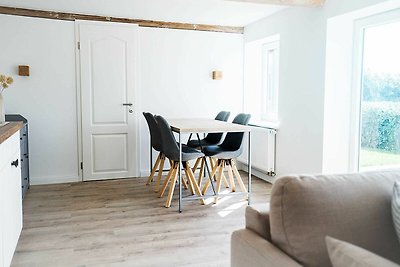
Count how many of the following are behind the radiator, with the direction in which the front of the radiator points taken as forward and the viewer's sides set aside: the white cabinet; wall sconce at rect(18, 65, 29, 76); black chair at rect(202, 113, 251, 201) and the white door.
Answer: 0

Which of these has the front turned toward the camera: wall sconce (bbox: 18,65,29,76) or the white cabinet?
the wall sconce

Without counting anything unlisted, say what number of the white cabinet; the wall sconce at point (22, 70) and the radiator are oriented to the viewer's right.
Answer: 1

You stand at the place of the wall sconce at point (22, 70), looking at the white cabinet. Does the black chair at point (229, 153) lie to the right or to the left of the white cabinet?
left

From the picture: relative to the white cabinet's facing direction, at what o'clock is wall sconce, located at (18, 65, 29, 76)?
The wall sconce is roughly at 9 o'clock from the white cabinet.

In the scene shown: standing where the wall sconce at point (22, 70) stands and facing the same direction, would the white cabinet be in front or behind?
in front

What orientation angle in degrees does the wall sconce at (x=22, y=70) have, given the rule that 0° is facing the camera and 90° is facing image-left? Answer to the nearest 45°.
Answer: approximately 0°

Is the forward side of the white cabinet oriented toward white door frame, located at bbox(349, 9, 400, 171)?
yes

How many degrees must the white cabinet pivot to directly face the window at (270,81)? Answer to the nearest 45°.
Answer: approximately 45° to its left

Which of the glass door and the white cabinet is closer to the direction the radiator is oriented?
the white cabinet

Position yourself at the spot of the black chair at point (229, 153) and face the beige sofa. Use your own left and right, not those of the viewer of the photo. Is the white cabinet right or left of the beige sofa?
right

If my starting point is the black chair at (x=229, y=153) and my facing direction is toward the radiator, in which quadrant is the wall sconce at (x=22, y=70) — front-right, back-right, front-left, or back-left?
back-left

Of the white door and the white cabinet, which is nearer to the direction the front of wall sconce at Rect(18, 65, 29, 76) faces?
the white cabinet

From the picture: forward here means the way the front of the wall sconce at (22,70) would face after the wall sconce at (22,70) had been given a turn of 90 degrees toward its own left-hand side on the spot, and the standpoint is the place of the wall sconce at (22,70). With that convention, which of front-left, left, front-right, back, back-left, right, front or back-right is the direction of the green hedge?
front-right

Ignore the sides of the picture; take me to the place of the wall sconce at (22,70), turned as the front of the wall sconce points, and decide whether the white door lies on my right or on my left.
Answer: on my left

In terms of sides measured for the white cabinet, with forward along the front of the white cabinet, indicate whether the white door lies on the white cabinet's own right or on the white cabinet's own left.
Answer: on the white cabinet's own left

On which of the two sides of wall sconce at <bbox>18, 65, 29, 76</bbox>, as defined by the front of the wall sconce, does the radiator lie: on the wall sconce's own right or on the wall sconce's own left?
on the wall sconce's own left

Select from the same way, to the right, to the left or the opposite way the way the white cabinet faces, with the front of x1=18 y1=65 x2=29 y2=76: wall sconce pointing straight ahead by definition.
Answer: to the left
